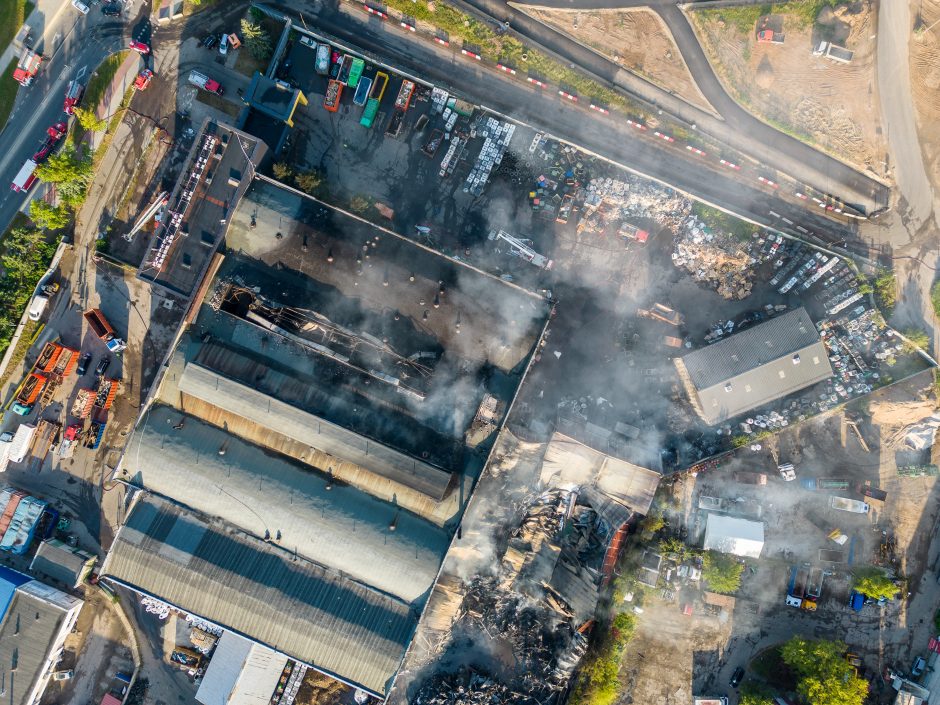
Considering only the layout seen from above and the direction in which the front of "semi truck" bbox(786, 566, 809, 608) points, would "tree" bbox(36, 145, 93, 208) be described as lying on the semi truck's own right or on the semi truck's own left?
on the semi truck's own right

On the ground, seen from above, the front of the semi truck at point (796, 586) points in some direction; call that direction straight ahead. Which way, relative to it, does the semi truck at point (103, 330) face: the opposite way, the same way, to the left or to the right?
to the left

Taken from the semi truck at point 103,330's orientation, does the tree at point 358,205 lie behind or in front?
in front

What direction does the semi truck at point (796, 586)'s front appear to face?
toward the camera

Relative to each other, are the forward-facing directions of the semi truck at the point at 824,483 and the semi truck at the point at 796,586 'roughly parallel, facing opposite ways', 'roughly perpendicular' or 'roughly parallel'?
roughly perpendicular

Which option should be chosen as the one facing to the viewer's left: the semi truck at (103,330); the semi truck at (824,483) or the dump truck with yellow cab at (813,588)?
the semi truck at (824,483)

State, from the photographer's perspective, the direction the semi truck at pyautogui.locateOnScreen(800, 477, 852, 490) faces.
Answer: facing to the left of the viewer

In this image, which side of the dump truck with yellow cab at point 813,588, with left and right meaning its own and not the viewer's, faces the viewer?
front

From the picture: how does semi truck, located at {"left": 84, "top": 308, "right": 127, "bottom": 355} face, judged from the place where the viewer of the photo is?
facing the viewer and to the right of the viewer
